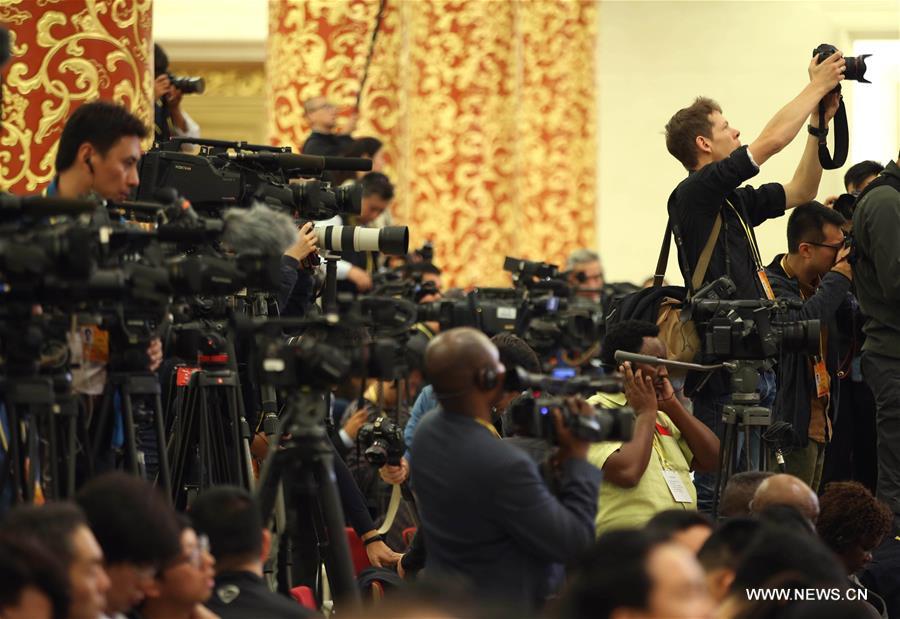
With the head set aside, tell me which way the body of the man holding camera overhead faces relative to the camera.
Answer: to the viewer's right

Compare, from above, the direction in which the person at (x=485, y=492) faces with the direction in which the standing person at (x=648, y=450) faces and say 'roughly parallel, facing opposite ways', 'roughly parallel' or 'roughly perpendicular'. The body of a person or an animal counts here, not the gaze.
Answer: roughly perpendicular

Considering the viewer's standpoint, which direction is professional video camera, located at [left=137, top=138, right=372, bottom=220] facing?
facing to the right of the viewer

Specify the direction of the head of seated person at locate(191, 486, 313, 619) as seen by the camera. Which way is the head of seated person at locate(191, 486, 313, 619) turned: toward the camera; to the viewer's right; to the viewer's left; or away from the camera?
away from the camera

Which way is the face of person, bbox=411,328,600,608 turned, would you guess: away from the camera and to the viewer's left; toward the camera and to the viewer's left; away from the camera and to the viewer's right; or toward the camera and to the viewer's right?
away from the camera and to the viewer's right

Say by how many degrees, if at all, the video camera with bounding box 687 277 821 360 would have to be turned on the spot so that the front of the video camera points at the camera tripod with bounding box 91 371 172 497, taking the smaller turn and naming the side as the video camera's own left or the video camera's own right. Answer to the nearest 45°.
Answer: approximately 135° to the video camera's own right

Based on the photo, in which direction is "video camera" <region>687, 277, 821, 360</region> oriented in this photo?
to the viewer's right
